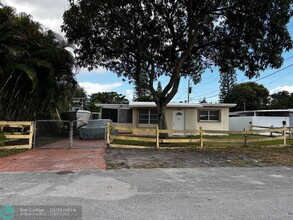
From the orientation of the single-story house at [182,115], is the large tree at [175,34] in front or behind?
in front

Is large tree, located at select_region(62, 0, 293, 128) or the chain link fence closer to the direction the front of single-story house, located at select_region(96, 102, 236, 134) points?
the large tree

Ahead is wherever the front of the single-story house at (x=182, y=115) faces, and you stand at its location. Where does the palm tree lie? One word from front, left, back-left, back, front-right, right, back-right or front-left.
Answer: front-right

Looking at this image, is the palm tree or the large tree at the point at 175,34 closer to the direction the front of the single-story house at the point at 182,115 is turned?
the large tree

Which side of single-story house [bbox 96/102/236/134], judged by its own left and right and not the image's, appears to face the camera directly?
front

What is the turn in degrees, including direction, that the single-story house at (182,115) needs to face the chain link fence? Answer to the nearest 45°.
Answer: approximately 45° to its right

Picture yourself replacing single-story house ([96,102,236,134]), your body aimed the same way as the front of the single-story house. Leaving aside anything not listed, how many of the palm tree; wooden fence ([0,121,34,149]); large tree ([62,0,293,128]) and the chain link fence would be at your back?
0

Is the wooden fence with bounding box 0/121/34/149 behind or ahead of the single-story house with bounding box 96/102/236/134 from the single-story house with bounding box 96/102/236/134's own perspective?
ahead
